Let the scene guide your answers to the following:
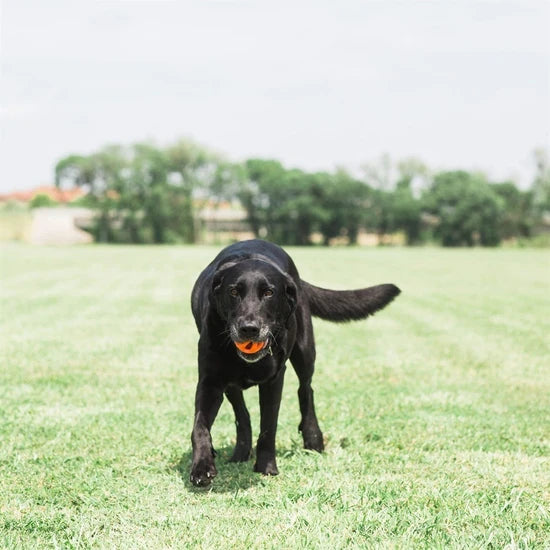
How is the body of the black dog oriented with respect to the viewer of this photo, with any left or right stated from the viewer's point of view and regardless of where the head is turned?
facing the viewer

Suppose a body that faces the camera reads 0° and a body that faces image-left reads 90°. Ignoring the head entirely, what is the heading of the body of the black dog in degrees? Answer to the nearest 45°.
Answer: approximately 0°
